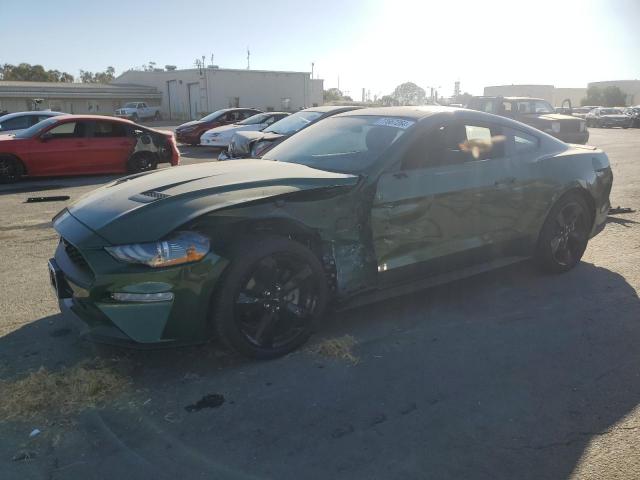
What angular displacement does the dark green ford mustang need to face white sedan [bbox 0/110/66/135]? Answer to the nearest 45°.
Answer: approximately 90° to its right

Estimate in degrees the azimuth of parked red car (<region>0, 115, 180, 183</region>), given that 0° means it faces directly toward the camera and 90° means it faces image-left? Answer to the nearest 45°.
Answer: approximately 90°

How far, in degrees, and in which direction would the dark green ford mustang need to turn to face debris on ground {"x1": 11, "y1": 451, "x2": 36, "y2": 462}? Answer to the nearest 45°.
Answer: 0° — it already faces it

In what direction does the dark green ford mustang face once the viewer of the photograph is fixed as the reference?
facing the viewer and to the left of the viewer

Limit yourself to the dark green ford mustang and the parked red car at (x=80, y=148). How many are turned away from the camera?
0

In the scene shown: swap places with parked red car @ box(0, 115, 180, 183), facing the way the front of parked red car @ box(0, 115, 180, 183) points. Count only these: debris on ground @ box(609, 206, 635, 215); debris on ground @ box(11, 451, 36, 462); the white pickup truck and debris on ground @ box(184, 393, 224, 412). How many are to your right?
1

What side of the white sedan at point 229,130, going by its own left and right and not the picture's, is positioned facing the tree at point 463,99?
back

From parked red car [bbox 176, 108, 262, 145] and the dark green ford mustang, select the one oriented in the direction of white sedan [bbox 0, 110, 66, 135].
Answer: the parked red car
